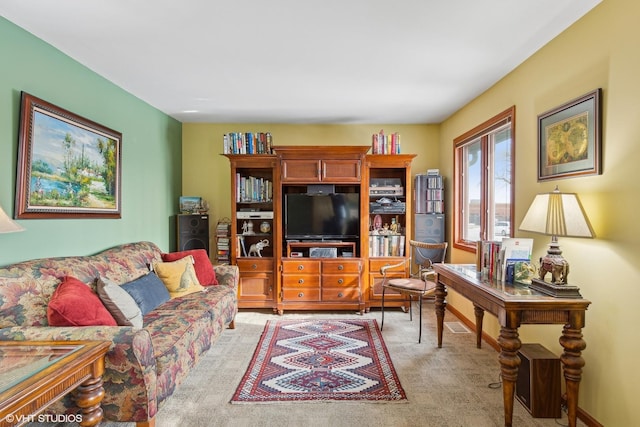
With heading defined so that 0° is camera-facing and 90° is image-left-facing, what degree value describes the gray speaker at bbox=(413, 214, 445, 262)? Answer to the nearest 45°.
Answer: approximately 0°

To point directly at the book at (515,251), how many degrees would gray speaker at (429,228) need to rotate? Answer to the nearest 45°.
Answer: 0° — it already faces it

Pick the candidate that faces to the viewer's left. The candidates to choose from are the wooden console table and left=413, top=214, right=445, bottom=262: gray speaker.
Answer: the wooden console table

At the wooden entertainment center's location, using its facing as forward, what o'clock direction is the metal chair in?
The metal chair is roughly at 9 o'clock from the wooden entertainment center.

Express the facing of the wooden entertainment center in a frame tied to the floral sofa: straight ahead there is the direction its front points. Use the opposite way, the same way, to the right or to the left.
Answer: to the right

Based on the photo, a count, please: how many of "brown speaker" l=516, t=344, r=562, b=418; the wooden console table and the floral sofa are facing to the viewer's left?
2

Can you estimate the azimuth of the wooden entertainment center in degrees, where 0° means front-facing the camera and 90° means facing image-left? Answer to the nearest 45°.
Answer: approximately 0°

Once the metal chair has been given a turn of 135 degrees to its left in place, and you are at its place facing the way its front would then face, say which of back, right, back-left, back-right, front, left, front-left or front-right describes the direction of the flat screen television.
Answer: back

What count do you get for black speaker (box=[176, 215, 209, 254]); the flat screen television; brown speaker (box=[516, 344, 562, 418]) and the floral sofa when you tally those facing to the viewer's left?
1

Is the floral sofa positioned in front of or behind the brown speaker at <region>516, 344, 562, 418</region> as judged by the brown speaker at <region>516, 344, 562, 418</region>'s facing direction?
in front

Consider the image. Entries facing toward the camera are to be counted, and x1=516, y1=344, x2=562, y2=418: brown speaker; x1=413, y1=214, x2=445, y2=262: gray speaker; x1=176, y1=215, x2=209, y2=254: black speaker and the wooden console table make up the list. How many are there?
2

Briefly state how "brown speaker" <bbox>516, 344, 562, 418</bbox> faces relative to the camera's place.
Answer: facing to the left of the viewer

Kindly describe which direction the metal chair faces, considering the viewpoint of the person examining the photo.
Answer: facing the viewer and to the left of the viewer

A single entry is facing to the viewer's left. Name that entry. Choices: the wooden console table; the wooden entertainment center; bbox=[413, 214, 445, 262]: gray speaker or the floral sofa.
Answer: the wooden console table
